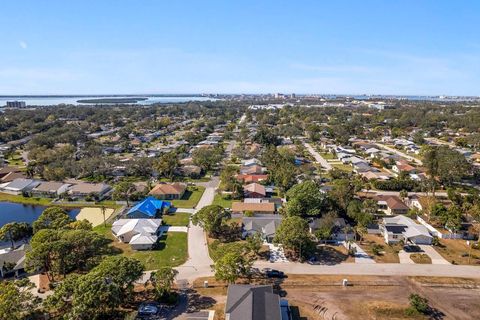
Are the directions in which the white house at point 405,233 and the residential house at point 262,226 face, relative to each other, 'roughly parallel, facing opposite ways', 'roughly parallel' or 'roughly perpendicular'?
roughly parallel

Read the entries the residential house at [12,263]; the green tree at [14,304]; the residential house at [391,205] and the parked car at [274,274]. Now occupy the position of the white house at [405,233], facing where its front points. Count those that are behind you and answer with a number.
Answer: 1

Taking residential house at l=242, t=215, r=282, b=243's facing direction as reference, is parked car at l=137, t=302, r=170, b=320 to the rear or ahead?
ahead

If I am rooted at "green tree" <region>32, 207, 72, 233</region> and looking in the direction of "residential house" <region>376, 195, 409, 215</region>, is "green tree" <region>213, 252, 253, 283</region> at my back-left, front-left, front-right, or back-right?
front-right

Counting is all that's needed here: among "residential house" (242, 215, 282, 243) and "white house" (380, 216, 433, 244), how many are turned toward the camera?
2

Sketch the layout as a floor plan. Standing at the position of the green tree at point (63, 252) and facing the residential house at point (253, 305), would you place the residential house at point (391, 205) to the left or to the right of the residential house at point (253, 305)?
left

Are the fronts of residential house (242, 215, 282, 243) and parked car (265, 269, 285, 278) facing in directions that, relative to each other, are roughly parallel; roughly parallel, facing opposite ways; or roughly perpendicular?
roughly perpendicular

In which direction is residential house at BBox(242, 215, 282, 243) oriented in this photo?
toward the camera

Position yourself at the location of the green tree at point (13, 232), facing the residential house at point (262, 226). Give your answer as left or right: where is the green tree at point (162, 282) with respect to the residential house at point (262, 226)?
right

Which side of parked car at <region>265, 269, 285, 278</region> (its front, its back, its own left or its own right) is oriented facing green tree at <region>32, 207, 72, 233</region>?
back

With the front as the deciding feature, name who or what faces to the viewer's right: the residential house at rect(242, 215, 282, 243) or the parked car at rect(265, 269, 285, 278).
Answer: the parked car

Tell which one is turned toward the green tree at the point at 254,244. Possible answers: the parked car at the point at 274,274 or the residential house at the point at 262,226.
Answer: the residential house

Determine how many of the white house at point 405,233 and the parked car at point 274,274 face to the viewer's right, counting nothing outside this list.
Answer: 1

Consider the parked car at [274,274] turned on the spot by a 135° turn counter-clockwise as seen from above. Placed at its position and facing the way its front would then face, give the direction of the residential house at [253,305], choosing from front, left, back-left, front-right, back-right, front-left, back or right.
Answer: back-left

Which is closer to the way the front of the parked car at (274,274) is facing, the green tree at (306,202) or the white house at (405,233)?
the white house

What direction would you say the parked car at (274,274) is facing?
to the viewer's right
